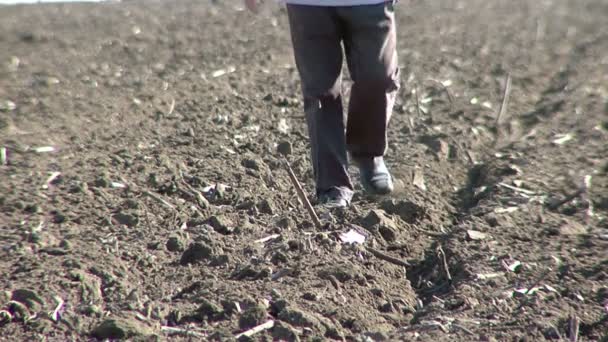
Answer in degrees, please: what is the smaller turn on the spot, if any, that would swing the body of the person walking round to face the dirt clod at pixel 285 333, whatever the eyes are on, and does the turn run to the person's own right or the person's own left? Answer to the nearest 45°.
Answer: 0° — they already face it

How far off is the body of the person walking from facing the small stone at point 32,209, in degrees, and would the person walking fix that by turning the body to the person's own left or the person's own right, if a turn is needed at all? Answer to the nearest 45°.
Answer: approximately 90° to the person's own right

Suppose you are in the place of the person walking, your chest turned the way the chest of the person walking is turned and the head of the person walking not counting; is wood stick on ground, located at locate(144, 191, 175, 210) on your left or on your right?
on your right

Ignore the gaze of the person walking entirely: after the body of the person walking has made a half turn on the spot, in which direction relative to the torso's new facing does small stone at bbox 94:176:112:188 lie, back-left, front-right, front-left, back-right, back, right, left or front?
left

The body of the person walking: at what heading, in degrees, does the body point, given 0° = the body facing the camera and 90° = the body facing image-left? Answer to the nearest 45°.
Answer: approximately 0°

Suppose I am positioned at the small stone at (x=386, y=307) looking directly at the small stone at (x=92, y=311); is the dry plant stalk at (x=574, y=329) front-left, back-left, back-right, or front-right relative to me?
back-left
